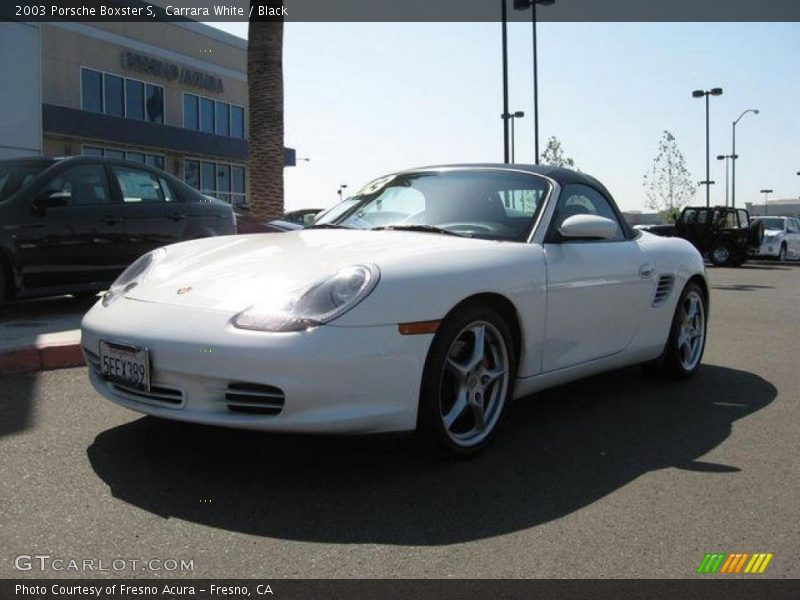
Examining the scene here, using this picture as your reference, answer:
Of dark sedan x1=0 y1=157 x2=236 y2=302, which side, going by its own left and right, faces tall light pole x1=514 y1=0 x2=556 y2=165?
back

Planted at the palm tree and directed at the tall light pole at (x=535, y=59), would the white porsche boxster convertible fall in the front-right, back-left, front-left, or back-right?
back-right

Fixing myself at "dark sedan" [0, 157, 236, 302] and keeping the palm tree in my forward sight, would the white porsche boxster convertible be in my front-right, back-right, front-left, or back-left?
back-right

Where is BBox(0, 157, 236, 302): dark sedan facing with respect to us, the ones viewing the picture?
facing the viewer and to the left of the viewer

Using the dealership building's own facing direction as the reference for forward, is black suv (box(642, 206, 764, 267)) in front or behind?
in front

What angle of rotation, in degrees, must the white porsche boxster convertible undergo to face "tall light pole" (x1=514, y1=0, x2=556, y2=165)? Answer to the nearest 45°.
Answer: approximately 135° to its right

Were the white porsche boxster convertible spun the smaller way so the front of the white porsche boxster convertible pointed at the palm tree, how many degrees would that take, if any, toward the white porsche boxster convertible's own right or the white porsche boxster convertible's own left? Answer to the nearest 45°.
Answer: approximately 135° to the white porsche boxster convertible's own right

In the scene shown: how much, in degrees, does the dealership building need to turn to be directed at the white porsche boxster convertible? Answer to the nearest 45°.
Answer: approximately 45° to its right

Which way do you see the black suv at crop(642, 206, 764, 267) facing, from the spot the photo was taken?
facing away from the viewer and to the left of the viewer

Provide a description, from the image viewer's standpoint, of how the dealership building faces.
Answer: facing the viewer and to the right of the viewer

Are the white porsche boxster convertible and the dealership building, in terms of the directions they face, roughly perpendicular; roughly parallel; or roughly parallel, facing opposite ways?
roughly perpendicular
